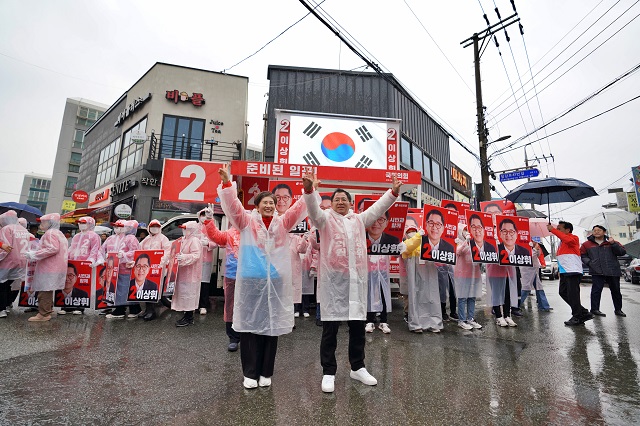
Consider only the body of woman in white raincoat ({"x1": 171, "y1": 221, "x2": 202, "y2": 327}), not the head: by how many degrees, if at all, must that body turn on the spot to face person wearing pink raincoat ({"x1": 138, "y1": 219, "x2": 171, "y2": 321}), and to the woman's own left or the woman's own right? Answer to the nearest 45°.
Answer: approximately 45° to the woman's own right

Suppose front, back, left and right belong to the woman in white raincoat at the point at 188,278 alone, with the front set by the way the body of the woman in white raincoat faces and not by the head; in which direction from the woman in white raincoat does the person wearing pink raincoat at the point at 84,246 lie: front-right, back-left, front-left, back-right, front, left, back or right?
front-right

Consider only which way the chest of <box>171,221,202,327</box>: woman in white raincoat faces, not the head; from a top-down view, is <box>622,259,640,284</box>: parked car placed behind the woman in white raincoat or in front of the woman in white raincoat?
behind

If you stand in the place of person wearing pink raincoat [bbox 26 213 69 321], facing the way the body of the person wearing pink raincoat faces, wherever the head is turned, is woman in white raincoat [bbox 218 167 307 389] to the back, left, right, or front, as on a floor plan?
left

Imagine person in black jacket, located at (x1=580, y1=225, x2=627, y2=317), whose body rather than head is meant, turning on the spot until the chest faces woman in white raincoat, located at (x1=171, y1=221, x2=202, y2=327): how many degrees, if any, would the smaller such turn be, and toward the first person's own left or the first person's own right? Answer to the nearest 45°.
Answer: approximately 45° to the first person's own right
